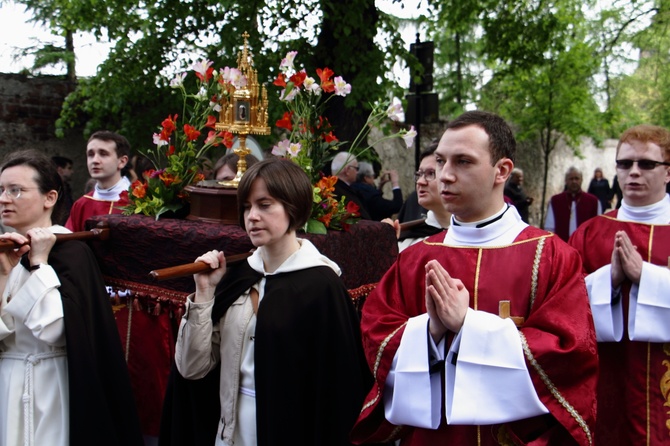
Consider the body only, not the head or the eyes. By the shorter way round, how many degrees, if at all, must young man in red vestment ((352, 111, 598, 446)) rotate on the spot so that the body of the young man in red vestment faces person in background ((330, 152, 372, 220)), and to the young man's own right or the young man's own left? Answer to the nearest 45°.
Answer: approximately 135° to the young man's own right

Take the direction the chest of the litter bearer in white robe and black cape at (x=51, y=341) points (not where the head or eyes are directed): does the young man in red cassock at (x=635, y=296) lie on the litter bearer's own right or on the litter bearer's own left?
on the litter bearer's own left

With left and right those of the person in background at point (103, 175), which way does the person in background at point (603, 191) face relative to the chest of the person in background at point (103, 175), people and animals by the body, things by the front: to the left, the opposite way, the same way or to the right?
the same way

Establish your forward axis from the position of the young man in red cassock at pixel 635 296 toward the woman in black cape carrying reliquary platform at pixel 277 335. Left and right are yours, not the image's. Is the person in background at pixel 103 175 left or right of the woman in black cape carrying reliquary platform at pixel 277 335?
right

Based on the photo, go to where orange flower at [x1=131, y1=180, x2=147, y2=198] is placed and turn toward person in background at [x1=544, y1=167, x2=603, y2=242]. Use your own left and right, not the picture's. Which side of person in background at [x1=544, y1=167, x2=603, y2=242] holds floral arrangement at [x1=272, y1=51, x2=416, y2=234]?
right

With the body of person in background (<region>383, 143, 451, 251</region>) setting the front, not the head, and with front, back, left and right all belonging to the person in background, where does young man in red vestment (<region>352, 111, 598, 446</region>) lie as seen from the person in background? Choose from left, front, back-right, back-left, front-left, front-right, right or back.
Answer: front-left

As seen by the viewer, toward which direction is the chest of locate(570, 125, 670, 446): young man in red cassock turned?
toward the camera

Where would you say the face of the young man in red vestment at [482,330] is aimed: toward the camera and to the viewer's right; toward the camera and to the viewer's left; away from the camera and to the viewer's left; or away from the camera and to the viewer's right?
toward the camera and to the viewer's left

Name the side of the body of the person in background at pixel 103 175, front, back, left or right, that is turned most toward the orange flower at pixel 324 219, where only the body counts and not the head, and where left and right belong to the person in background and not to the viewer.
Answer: left

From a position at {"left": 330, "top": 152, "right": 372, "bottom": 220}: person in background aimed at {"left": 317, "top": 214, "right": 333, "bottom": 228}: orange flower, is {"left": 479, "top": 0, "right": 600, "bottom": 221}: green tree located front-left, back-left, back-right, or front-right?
back-left

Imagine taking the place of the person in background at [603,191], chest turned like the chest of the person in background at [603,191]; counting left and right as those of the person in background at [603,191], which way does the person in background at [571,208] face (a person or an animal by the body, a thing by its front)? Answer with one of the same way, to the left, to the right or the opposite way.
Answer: the same way

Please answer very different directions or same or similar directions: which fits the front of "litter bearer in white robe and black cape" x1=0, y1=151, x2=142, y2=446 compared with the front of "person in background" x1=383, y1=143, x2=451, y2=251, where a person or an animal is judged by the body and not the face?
same or similar directions

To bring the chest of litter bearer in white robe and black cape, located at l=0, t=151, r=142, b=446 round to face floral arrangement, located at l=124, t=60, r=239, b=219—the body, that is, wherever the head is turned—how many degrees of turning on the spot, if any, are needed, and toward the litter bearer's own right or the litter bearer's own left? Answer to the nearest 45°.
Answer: approximately 180°

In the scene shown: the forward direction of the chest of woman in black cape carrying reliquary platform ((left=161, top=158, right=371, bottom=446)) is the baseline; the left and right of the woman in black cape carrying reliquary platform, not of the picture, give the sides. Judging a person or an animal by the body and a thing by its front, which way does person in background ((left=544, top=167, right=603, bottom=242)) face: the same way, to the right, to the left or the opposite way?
the same way

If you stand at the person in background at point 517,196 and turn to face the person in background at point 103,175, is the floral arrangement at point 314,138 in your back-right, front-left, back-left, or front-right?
front-left

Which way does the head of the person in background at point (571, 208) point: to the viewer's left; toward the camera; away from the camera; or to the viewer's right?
toward the camera

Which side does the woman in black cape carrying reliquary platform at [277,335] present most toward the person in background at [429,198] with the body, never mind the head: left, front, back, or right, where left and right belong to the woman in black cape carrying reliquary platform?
back

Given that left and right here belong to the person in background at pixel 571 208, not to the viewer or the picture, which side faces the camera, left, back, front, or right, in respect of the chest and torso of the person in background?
front

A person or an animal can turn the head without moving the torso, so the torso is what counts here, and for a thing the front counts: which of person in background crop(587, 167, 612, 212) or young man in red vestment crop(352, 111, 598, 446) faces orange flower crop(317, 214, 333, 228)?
the person in background
